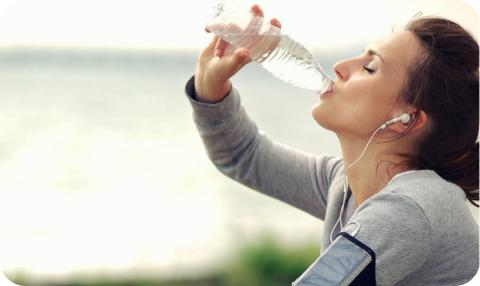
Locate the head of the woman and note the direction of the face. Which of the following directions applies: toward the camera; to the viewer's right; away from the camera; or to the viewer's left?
to the viewer's left

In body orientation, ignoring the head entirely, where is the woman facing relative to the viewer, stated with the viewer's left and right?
facing to the left of the viewer
